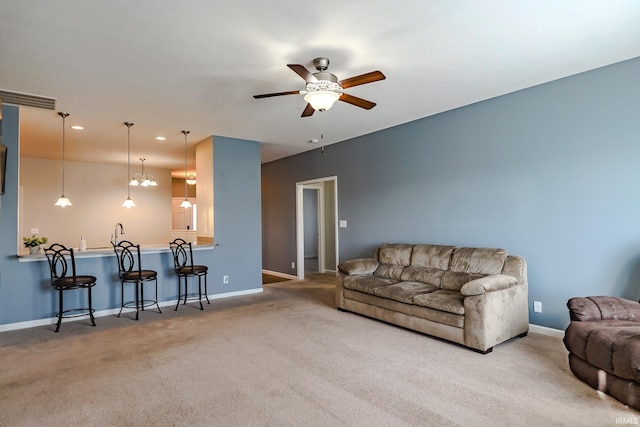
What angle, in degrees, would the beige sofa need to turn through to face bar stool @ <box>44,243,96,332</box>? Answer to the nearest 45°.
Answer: approximately 45° to its right

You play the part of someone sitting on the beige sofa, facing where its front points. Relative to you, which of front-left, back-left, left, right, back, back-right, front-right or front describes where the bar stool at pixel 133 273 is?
front-right

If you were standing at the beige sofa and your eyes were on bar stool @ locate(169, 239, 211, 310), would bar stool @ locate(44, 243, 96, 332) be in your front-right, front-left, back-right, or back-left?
front-left

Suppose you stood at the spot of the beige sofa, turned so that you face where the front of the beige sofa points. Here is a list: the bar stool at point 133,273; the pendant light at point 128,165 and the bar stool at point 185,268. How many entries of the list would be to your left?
0

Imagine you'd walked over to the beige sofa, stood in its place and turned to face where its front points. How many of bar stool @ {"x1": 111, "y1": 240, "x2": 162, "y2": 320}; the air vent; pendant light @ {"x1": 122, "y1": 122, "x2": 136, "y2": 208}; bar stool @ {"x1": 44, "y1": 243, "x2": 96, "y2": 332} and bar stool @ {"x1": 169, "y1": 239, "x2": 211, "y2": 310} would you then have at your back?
0

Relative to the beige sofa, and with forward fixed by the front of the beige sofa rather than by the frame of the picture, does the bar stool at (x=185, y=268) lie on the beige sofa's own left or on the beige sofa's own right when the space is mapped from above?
on the beige sofa's own right

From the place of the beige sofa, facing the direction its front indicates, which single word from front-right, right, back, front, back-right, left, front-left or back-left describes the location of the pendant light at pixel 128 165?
front-right

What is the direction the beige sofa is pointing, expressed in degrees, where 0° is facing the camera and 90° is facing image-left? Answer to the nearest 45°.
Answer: approximately 45°

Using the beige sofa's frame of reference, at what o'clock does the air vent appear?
The air vent is roughly at 1 o'clock from the beige sofa.
